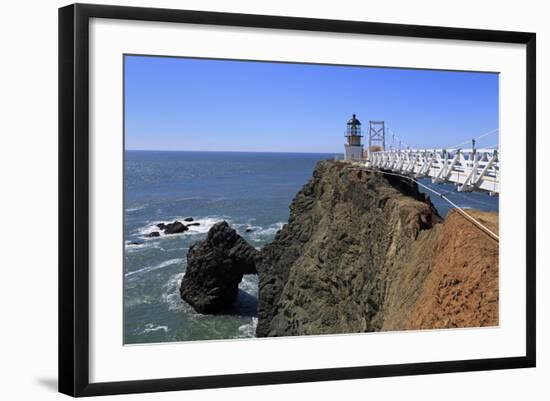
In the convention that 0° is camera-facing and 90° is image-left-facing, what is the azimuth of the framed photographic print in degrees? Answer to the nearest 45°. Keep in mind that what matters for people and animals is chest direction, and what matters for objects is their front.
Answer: approximately 315°
